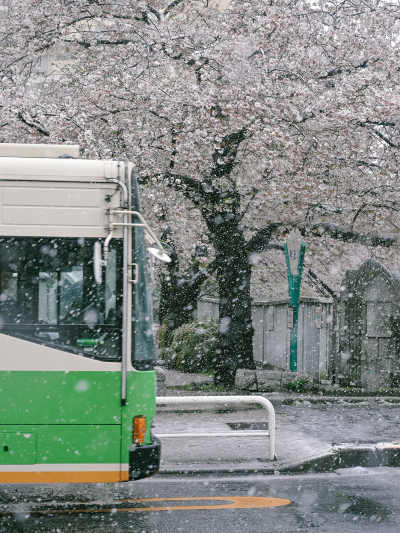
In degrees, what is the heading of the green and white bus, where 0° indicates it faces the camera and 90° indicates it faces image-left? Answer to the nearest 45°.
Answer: approximately 270°

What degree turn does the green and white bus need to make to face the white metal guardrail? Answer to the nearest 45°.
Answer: approximately 45° to its left

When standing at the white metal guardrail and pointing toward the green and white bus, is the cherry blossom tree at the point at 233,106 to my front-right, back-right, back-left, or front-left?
back-right

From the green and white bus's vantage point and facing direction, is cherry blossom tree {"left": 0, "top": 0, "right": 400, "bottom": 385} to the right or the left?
on its left
